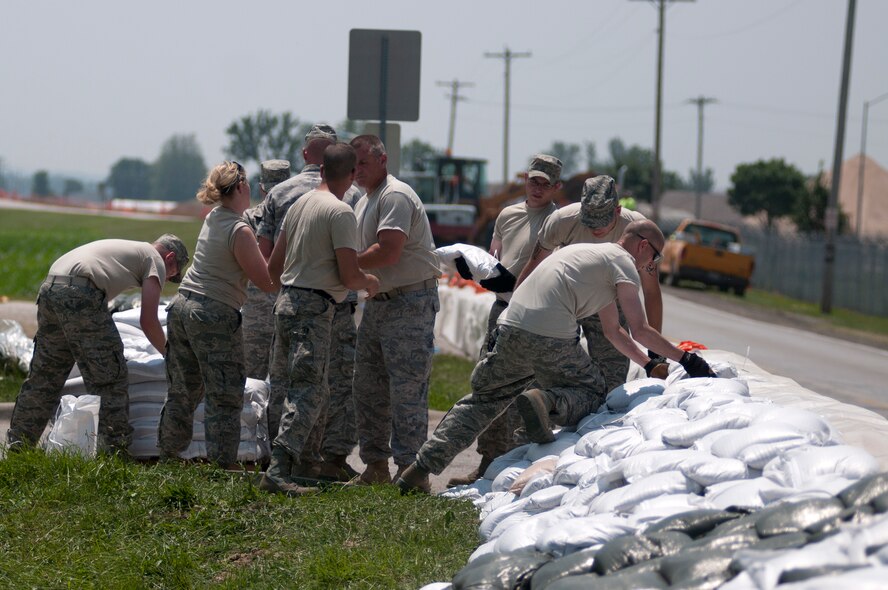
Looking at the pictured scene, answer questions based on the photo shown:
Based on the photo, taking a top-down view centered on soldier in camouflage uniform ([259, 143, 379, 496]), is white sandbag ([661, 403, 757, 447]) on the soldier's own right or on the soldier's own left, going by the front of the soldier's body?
on the soldier's own right

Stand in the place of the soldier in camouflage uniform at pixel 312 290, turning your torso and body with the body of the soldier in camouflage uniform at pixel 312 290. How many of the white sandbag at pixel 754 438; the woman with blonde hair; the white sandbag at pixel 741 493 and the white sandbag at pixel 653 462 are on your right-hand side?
3

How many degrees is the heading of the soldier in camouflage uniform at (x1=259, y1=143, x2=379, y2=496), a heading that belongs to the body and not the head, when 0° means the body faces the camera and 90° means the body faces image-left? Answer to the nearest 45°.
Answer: approximately 225°

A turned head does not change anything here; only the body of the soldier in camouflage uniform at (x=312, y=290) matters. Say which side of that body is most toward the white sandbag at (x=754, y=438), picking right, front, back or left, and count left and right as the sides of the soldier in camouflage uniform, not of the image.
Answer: right

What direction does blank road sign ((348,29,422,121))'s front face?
away from the camera

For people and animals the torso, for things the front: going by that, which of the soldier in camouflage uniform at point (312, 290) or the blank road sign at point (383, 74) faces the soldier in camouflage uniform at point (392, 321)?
the soldier in camouflage uniform at point (312, 290)

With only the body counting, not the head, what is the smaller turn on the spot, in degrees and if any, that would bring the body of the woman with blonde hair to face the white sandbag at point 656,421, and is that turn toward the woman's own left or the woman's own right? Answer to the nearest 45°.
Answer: approximately 90° to the woman's own right

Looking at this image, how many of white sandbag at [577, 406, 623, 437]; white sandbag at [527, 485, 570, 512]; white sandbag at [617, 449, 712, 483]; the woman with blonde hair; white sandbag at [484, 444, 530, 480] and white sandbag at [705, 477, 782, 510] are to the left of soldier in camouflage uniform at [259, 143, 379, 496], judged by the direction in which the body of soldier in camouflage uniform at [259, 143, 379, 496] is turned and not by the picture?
1

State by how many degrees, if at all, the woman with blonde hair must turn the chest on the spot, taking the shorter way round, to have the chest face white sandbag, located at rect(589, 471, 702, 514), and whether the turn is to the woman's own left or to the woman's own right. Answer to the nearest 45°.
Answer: approximately 90° to the woman's own right

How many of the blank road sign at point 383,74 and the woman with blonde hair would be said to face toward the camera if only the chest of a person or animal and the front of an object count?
0

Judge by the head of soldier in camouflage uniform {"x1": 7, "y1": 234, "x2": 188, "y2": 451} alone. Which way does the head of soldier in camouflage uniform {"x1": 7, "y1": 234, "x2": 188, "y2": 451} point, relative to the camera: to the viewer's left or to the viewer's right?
to the viewer's right

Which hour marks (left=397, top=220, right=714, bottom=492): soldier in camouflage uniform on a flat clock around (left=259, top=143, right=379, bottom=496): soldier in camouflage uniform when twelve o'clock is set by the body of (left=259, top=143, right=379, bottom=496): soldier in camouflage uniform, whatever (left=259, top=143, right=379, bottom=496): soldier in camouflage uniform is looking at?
(left=397, top=220, right=714, bottom=492): soldier in camouflage uniform is roughly at 2 o'clock from (left=259, top=143, right=379, bottom=496): soldier in camouflage uniform.

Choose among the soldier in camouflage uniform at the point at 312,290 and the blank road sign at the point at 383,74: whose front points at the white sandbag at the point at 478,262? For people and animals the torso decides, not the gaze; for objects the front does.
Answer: the soldier in camouflage uniform

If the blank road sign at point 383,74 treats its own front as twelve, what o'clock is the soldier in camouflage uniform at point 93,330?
The soldier in camouflage uniform is roughly at 7 o'clock from the blank road sign.

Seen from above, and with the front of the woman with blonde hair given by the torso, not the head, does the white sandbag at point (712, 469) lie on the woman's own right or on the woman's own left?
on the woman's own right

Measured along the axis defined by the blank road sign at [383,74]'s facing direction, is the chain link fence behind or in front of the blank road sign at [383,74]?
in front
